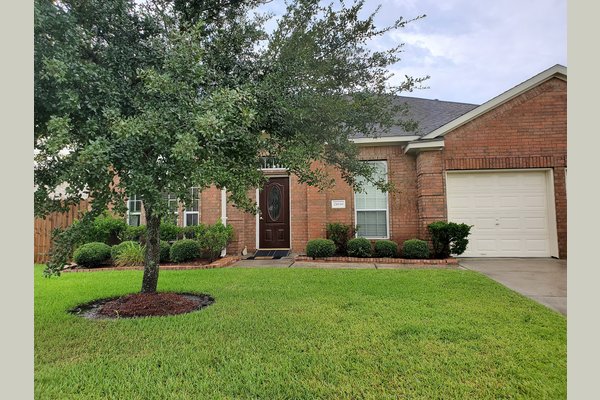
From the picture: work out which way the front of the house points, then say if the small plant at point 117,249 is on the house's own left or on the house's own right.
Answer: on the house's own right

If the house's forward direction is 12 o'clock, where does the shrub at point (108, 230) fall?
The shrub is roughly at 3 o'clock from the house.

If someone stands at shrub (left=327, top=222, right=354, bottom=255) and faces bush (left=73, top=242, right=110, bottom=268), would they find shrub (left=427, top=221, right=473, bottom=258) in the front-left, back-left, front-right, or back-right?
back-left

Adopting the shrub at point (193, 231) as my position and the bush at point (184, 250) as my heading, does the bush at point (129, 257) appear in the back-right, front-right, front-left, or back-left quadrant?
front-right

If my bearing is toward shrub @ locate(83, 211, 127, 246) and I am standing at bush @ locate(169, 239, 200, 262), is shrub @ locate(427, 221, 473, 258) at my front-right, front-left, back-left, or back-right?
back-right

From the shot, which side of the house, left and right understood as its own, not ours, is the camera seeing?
front

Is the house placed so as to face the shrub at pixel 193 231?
no

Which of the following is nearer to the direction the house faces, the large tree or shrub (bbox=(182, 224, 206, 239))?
the large tree

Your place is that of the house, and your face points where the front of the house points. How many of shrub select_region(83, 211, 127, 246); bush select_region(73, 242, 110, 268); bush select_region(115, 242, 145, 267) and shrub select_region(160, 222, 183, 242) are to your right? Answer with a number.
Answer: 4

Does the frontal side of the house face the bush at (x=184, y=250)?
no

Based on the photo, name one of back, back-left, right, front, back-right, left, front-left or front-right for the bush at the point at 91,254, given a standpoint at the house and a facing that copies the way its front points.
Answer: right
